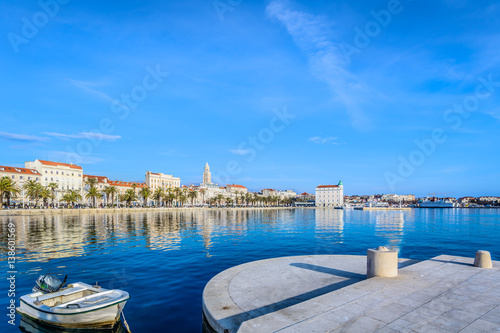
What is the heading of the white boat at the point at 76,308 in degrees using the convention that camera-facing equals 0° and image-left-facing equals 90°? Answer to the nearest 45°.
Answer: approximately 315°

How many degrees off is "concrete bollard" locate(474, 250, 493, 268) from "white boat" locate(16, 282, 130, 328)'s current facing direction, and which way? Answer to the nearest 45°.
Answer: approximately 45° to its left
